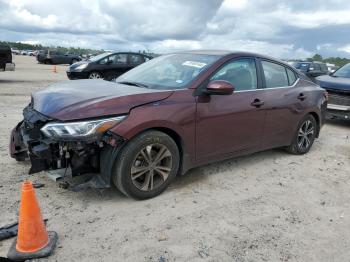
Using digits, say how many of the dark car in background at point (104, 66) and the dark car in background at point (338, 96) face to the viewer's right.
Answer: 0

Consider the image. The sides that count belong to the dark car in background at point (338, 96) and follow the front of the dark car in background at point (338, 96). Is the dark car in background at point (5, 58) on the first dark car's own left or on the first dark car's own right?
on the first dark car's own right

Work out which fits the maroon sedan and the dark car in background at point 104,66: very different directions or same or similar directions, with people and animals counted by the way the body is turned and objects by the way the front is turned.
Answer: same or similar directions

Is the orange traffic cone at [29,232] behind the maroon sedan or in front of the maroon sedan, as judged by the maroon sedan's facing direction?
in front

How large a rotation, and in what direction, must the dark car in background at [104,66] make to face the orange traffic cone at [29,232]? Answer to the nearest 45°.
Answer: approximately 45° to its left

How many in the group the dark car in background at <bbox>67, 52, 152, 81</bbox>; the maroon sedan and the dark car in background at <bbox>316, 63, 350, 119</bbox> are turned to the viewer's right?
0

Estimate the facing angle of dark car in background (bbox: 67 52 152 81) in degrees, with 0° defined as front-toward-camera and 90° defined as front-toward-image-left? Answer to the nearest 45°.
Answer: approximately 45°

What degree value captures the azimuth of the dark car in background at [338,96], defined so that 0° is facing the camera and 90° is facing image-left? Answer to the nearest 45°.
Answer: approximately 45°

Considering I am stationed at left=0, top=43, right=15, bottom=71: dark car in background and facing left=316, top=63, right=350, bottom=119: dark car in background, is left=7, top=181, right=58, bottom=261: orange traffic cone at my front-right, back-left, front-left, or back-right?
front-right

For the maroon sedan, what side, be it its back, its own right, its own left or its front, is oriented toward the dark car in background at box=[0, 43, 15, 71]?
right

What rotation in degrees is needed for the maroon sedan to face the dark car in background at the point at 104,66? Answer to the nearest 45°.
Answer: approximately 135° to its right

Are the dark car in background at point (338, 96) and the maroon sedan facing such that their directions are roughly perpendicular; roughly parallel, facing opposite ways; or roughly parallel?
roughly parallel

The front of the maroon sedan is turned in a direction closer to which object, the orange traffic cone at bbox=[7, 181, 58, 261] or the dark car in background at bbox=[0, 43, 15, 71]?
the orange traffic cone

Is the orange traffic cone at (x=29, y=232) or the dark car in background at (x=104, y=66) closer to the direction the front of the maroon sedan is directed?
the orange traffic cone

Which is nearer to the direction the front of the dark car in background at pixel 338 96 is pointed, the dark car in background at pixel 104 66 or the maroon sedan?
the maroon sedan

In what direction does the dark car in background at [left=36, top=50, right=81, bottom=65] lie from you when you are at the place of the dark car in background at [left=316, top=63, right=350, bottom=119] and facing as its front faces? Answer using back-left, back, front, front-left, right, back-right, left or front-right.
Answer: right
